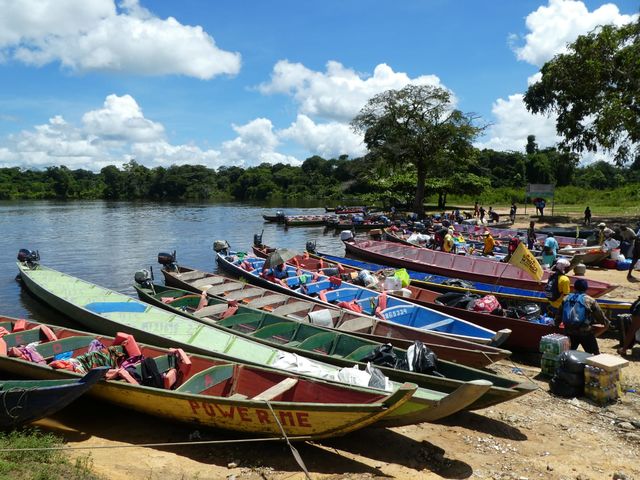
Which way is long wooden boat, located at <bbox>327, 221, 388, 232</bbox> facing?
to the viewer's right

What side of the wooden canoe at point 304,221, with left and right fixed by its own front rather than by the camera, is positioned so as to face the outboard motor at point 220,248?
right

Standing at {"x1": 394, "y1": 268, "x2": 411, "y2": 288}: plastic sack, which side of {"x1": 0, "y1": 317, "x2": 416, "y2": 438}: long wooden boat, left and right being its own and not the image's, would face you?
left

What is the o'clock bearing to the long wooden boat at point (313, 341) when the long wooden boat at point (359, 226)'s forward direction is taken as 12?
the long wooden boat at point (313, 341) is roughly at 3 o'clock from the long wooden boat at point (359, 226).

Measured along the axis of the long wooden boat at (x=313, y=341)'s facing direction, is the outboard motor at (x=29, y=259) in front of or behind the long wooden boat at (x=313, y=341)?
behind

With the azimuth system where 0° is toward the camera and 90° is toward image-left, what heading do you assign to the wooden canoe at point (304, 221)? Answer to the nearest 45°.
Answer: approximately 270°

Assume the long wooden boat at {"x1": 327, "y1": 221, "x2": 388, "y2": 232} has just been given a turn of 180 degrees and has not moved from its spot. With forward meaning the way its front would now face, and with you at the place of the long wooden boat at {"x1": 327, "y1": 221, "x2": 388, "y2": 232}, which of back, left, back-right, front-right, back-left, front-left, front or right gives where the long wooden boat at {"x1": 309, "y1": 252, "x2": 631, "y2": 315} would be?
left

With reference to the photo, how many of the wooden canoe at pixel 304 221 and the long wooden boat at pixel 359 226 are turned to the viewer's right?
2
